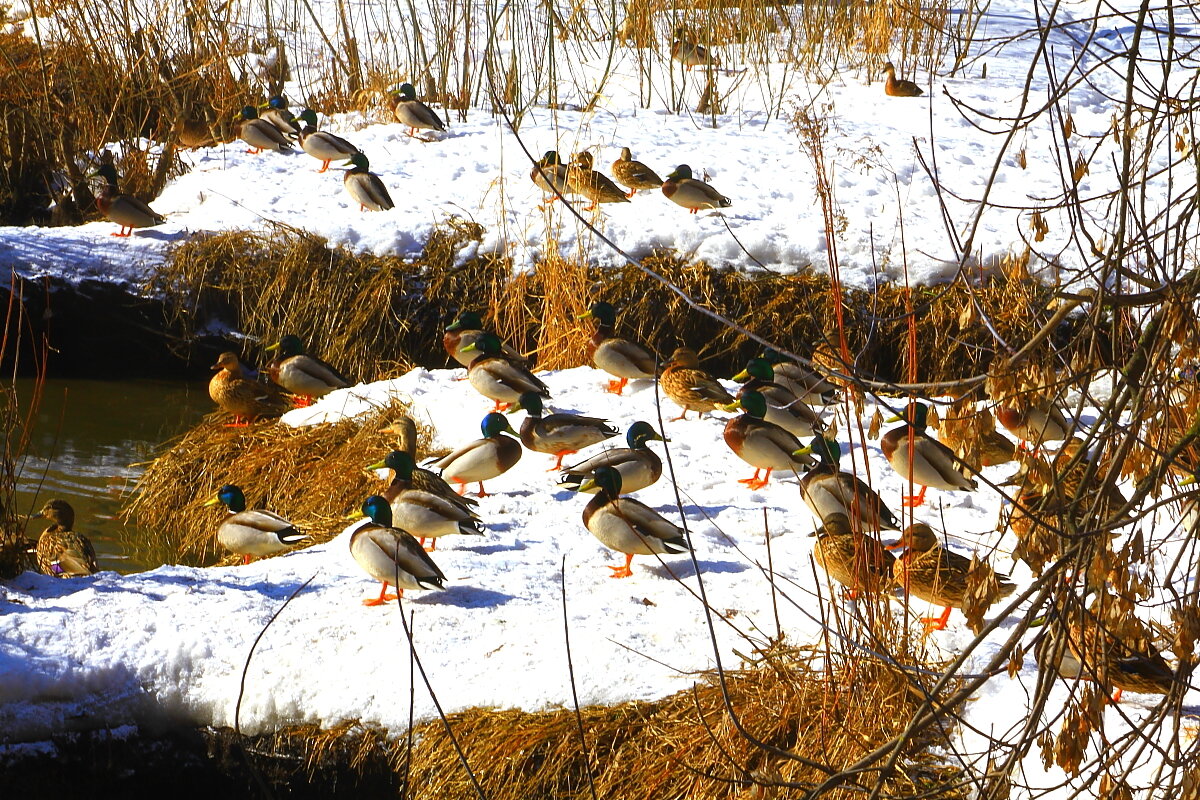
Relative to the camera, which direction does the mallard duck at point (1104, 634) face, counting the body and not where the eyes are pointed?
to the viewer's left

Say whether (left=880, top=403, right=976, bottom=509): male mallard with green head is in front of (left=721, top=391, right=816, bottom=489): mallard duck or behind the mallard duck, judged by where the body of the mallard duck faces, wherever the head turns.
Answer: behind

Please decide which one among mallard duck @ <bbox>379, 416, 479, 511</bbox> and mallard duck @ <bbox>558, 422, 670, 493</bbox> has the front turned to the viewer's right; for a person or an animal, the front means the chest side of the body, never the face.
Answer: mallard duck @ <bbox>558, 422, 670, 493</bbox>

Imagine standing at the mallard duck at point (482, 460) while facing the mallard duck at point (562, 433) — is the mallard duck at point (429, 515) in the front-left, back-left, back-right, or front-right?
back-right

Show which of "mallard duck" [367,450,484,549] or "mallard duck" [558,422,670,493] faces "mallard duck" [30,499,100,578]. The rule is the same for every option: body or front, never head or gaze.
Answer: "mallard duck" [367,450,484,549]

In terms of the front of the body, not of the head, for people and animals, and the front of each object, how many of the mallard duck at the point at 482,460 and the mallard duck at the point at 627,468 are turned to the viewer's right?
2

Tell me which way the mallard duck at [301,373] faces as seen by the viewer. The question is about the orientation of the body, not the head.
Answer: to the viewer's left

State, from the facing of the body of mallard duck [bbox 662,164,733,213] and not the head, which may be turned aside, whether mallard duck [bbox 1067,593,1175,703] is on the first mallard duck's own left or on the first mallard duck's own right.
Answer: on the first mallard duck's own left

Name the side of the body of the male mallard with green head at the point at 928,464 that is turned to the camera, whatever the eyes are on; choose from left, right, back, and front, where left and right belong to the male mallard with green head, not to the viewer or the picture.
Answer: left

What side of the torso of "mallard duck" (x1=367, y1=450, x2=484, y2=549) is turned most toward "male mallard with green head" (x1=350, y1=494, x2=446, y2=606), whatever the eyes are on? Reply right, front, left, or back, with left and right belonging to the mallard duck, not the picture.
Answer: left

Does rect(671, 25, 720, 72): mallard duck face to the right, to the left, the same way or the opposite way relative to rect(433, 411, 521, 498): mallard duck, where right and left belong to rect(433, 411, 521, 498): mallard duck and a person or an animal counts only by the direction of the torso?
the opposite way

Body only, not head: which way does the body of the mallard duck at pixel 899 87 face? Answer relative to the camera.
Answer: to the viewer's left

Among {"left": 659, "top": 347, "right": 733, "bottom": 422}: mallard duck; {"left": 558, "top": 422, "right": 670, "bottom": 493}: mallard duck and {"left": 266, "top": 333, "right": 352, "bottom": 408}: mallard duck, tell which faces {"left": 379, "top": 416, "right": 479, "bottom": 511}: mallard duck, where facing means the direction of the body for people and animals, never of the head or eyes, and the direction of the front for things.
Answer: {"left": 659, "top": 347, "right": 733, "bottom": 422}: mallard duck

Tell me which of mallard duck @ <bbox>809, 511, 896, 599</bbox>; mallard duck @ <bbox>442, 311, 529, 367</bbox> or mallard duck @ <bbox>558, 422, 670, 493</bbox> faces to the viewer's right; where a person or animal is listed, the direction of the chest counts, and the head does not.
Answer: mallard duck @ <bbox>558, 422, 670, 493</bbox>

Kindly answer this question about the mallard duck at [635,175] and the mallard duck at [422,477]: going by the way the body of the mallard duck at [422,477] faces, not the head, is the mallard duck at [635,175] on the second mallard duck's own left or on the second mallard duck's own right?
on the second mallard duck's own right

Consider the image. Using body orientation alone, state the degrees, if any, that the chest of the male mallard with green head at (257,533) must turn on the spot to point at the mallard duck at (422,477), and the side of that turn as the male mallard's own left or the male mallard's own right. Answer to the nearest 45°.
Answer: approximately 180°

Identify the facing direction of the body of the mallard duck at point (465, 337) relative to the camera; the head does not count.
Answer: to the viewer's left

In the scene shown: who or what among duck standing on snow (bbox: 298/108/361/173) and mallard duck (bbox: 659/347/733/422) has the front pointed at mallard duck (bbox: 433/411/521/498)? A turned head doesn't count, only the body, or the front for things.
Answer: mallard duck (bbox: 659/347/733/422)

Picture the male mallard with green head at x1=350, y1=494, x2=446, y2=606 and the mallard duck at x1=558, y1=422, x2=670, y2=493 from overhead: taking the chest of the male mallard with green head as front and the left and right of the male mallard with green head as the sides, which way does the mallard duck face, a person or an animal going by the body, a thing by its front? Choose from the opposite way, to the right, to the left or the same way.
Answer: the opposite way

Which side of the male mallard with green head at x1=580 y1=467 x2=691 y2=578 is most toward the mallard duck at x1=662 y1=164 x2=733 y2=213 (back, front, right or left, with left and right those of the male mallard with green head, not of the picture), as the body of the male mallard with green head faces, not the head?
right
